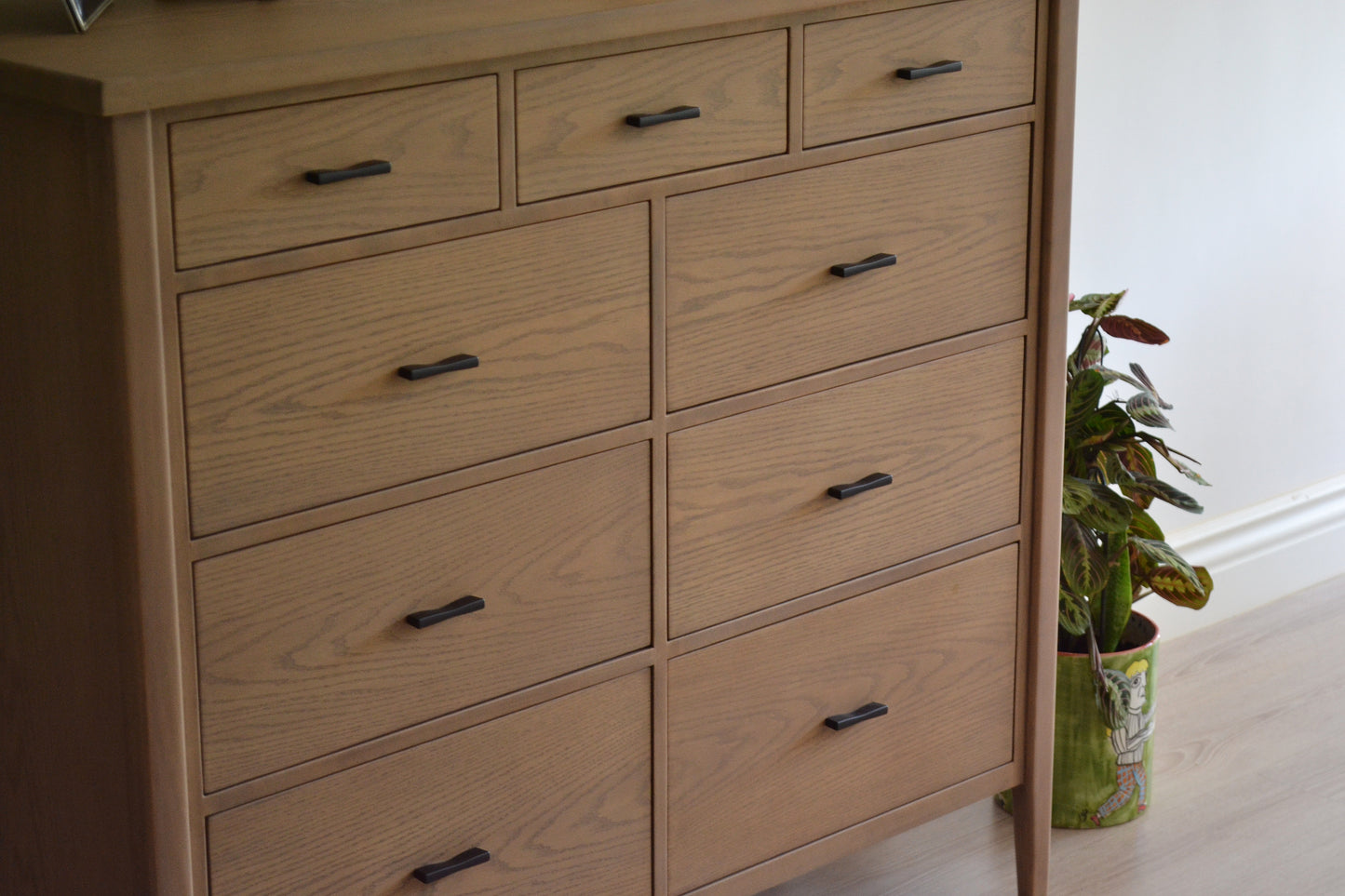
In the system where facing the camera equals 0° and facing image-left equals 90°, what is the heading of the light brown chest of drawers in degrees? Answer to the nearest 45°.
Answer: approximately 315°
